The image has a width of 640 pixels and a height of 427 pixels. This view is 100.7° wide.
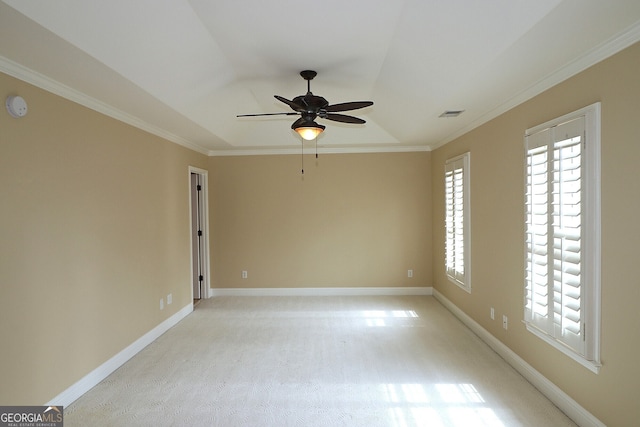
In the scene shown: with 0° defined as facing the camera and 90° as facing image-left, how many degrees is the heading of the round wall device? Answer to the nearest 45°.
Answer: approximately 315°

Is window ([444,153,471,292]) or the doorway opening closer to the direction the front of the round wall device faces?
the window

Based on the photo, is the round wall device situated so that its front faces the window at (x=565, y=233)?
yes

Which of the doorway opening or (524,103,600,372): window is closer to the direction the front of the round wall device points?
the window

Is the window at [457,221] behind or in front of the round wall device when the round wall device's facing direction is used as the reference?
in front

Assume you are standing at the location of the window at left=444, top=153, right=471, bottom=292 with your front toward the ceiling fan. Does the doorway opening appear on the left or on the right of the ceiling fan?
right

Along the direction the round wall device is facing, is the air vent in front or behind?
in front

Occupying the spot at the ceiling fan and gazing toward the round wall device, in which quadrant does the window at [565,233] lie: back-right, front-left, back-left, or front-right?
back-left

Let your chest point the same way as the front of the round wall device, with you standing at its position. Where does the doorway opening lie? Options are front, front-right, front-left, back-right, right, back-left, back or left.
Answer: left

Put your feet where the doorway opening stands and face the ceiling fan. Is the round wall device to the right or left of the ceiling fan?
right
